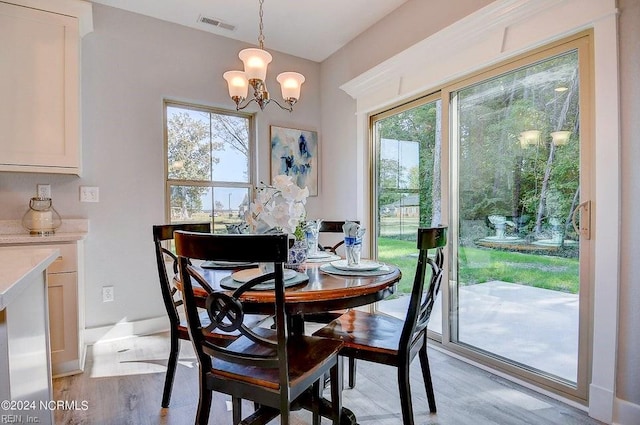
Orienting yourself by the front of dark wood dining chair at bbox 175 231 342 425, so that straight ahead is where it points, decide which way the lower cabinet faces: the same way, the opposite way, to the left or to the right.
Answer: to the right

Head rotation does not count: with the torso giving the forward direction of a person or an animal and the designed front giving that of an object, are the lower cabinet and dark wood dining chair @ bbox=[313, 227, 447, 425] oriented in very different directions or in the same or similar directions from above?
very different directions

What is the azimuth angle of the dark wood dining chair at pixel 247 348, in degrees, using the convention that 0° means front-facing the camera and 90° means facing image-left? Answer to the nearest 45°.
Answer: approximately 225°

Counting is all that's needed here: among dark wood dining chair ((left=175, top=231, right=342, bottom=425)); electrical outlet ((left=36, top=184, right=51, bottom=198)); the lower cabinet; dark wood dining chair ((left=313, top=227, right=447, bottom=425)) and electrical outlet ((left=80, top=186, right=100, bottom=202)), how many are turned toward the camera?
3

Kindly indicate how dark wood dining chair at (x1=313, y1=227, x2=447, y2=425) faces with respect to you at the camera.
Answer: facing away from the viewer and to the left of the viewer

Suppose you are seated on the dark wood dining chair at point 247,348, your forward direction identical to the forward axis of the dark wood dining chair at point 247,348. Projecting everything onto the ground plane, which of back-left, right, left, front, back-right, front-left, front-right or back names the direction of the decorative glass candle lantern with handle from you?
left

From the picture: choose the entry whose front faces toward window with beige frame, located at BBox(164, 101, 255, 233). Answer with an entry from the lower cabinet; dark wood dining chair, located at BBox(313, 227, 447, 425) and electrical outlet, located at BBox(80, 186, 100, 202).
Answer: the dark wood dining chair

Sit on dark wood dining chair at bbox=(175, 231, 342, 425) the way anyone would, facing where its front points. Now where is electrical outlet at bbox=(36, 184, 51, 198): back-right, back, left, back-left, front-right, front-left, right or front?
left

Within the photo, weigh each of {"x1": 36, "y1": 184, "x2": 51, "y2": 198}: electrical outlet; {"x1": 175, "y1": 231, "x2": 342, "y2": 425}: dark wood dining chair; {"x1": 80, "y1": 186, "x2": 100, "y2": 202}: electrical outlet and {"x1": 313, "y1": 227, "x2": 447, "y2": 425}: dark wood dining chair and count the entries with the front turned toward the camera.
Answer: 2

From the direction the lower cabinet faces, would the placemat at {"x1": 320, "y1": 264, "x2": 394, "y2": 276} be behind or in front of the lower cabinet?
in front

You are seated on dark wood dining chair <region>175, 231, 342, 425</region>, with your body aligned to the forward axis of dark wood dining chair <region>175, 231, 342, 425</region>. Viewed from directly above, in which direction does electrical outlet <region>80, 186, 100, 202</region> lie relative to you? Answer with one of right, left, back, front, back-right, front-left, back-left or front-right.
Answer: left
